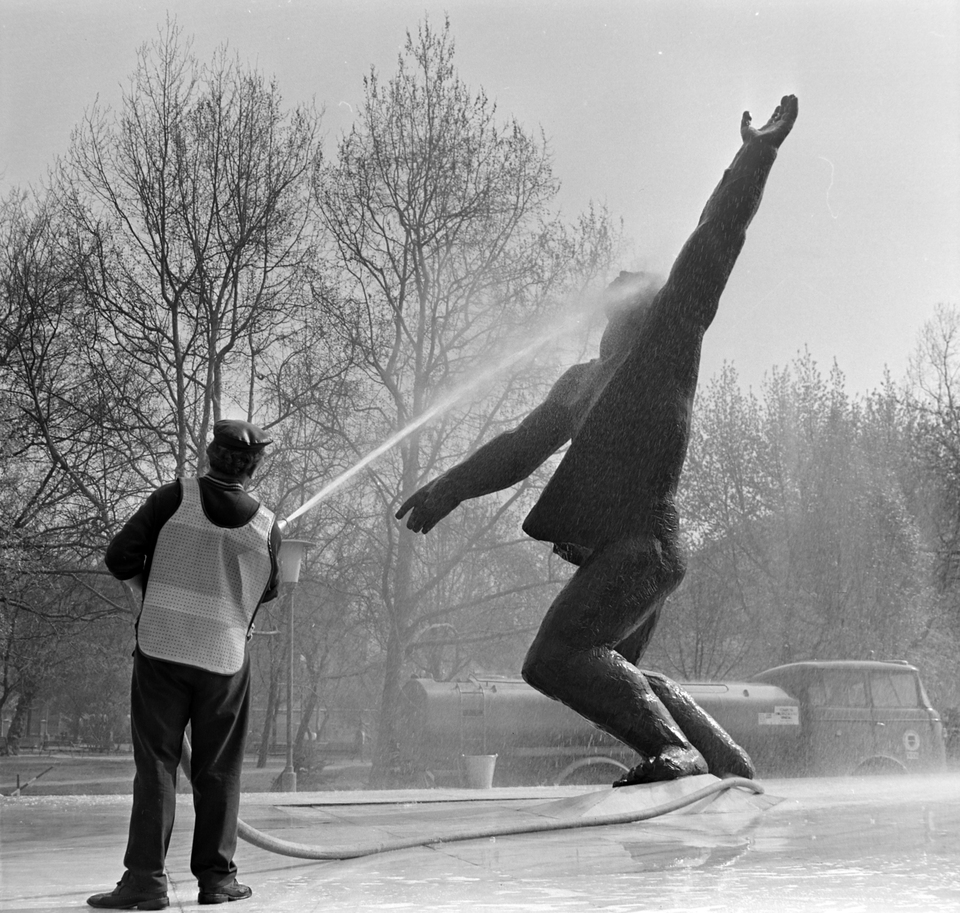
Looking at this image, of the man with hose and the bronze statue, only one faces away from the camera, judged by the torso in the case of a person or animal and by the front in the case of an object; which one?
the man with hose

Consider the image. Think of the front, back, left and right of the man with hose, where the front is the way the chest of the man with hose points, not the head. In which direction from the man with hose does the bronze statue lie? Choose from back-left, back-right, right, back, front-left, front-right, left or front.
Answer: front-right

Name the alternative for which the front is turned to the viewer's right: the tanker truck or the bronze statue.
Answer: the tanker truck

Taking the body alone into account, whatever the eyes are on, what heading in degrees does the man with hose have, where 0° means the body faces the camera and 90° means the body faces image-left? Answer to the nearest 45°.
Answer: approximately 180°

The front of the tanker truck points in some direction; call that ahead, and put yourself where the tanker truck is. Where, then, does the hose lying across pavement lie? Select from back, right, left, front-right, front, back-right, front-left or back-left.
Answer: right

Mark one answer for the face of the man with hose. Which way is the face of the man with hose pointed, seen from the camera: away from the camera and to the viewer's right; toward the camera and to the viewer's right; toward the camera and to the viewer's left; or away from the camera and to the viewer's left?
away from the camera and to the viewer's right

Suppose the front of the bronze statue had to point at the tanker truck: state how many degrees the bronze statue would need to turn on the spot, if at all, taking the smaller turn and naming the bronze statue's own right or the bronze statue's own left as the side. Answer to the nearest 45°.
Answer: approximately 90° to the bronze statue's own right

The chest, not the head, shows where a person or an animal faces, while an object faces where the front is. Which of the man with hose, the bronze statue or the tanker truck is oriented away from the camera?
the man with hose

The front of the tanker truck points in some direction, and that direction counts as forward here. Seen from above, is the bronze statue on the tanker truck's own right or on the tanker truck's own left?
on the tanker truck's own right

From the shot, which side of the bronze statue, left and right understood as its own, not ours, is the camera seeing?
left

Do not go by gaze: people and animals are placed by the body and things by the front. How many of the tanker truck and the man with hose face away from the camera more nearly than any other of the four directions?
1

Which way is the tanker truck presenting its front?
to the viewer's right

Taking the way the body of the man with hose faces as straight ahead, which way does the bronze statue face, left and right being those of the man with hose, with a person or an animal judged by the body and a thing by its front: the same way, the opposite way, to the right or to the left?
to the left

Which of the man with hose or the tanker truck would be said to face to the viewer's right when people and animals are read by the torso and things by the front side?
the tanker truck

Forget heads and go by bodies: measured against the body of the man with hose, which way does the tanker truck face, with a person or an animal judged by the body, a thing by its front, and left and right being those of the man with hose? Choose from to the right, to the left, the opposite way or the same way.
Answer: to the right

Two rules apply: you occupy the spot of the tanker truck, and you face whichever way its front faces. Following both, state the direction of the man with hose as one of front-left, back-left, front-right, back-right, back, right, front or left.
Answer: right
